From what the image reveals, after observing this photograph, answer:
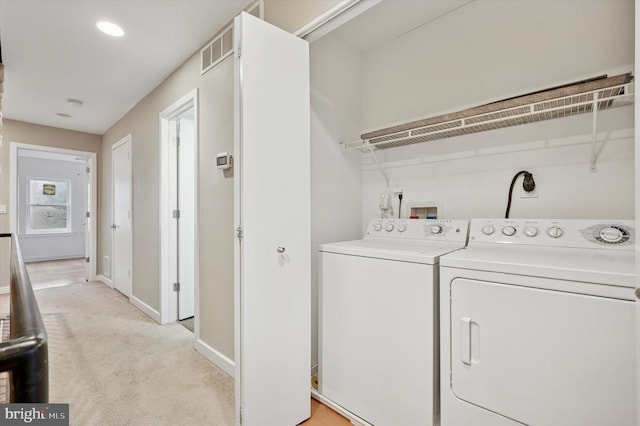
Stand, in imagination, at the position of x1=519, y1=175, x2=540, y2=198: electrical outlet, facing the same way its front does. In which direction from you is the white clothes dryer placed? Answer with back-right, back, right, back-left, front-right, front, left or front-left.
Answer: front

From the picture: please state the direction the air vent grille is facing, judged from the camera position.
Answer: facing the viewer and to the left of the viewer

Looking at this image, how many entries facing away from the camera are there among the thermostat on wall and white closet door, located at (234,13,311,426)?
0

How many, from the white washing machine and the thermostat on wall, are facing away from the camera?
0

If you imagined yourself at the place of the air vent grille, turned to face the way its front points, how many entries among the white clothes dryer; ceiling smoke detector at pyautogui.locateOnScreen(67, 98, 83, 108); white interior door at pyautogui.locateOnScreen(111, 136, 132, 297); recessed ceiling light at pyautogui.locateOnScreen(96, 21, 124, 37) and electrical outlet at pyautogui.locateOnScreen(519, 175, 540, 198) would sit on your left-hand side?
2

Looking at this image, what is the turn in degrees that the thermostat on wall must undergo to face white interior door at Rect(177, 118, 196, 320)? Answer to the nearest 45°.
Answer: approximately 135° to its right

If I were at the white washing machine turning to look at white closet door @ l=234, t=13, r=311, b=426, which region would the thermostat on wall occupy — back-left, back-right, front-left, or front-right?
front-right

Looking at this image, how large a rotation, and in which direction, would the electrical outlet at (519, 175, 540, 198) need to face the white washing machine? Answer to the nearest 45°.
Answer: approximately 45° to its right

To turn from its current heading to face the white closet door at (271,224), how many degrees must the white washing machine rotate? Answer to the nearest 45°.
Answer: approximately 45° to its right

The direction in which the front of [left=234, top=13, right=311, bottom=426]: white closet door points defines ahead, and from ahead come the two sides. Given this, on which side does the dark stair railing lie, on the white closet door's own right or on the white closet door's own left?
on the white closet door's own right

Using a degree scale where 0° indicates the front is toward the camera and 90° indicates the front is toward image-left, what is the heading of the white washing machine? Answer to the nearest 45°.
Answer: approximately 45°

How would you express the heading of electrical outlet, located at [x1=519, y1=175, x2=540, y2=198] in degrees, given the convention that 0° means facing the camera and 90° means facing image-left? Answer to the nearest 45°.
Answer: approximately 0°
